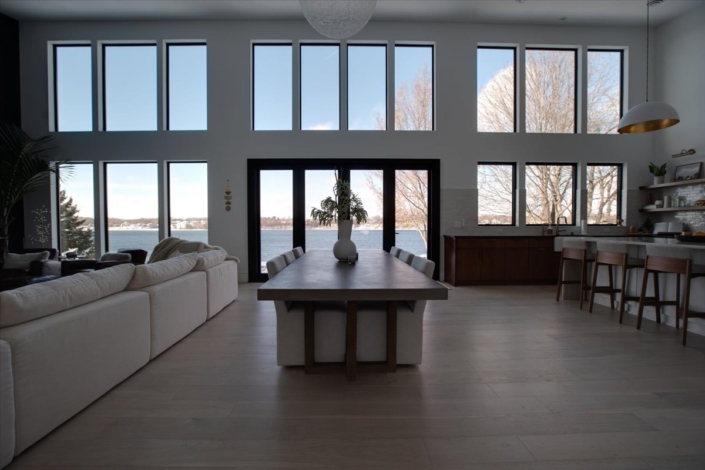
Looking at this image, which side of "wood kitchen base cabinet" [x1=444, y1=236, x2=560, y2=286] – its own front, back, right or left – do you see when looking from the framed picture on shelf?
left

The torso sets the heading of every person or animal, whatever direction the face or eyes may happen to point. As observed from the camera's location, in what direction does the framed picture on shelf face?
facing the viewer and to the left of the viewer

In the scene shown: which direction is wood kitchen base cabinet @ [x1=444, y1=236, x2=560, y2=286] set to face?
toward the camera

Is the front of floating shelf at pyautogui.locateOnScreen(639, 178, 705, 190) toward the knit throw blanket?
yes

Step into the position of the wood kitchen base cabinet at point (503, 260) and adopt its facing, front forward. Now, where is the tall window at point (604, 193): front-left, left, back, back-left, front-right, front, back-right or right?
back-left

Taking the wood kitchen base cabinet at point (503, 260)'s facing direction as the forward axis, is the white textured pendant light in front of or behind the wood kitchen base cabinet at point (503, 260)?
in front

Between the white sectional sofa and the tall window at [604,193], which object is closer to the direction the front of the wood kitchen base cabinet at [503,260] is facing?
the white sectional sofa

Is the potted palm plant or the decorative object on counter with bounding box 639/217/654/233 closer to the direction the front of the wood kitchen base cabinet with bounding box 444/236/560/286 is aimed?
the potted palm plant

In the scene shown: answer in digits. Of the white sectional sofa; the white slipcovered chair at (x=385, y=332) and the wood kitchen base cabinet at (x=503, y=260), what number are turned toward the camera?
1

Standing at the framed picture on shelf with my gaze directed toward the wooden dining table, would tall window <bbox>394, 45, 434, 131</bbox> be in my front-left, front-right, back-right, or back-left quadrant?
front-right

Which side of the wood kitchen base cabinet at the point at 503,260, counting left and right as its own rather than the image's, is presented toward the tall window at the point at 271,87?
right
